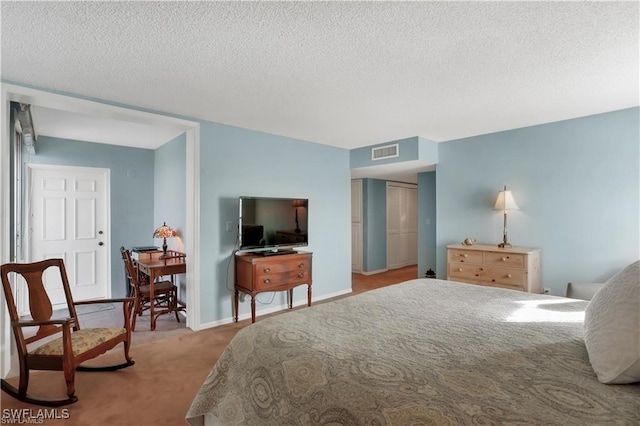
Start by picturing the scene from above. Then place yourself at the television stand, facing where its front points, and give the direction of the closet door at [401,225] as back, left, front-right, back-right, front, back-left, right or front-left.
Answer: left

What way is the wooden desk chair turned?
to the viewer's right

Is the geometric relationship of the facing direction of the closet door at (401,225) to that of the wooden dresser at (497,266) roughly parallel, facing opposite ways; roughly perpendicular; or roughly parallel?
roughly perpendicular

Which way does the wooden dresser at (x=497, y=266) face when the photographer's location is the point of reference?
facing the viewer and to the left of the viewer

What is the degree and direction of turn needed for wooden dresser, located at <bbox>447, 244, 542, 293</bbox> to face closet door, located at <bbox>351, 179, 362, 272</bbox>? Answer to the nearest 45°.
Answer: approximately 90° to its right

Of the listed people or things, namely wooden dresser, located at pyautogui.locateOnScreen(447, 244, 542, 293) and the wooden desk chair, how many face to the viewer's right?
1

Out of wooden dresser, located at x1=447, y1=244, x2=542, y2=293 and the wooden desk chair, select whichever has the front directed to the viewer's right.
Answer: the wooden desk chair

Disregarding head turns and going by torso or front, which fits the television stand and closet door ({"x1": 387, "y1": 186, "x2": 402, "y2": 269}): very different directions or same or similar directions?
same or similar directions

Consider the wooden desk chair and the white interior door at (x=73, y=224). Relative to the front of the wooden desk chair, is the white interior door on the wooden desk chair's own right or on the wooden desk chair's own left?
on the wooden desk chair's own left

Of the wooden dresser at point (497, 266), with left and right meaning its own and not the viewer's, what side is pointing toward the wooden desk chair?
front

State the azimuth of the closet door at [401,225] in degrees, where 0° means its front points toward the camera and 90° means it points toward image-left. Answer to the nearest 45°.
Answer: approximately 315°

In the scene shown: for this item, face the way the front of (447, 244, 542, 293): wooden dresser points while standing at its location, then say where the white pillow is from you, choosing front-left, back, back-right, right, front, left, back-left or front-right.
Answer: front-left

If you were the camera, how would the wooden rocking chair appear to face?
facing the viewer and to the right of the viewer
